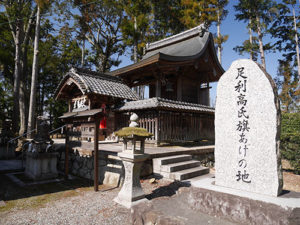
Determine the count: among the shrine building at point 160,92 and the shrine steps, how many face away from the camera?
0

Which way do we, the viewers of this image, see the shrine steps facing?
facing the viewer and to the right of the viewer

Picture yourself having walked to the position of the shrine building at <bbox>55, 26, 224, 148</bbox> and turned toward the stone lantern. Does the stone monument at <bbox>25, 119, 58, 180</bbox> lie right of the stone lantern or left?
right

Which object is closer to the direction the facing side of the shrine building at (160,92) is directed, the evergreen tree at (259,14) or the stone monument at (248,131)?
the stone monument

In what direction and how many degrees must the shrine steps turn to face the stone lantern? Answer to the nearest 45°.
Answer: approximately 90° to its right

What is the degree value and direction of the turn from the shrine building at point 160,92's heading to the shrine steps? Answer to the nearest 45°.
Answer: approximately 45° to its left

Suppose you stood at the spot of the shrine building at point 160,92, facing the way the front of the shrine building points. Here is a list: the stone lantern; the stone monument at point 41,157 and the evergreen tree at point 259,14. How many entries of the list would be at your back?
1

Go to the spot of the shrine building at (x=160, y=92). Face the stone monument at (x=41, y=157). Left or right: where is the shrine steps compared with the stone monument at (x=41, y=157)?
left

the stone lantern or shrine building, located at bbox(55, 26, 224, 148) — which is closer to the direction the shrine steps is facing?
the stone lantern
